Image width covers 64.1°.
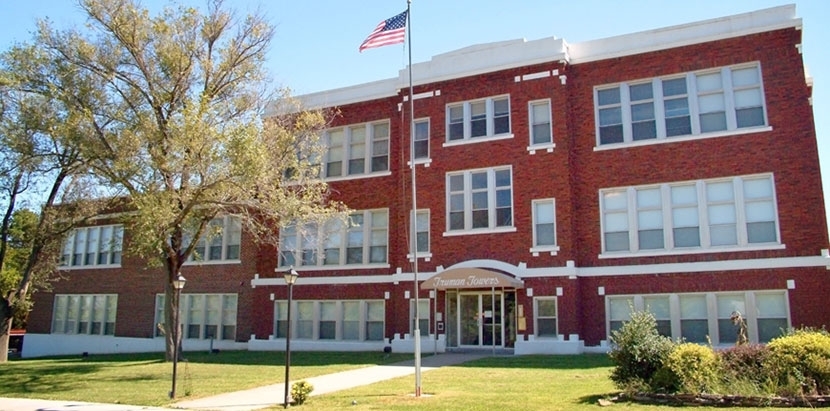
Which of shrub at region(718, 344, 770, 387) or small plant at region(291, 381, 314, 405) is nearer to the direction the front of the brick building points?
the small plant

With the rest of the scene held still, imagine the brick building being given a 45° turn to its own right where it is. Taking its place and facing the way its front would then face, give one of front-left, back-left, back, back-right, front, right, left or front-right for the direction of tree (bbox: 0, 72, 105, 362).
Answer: front

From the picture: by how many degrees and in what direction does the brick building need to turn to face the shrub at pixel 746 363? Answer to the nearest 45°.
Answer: approximately 45° to its left

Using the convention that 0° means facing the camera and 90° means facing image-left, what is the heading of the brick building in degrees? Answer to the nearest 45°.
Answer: approximately 45°

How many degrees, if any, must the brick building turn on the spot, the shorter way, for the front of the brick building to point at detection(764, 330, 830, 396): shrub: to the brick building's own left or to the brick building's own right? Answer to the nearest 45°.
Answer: approximately 45° to the brick building's own left

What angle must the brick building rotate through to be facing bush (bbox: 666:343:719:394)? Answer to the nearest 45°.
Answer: approximately 45° to its left

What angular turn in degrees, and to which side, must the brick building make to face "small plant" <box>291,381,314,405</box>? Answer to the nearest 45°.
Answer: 0° — it already faces it

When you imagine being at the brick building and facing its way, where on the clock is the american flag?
The american flag is roughly at 12 o'clock from the brick building.

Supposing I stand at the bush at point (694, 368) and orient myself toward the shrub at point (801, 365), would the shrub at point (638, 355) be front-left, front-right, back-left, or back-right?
back-left
